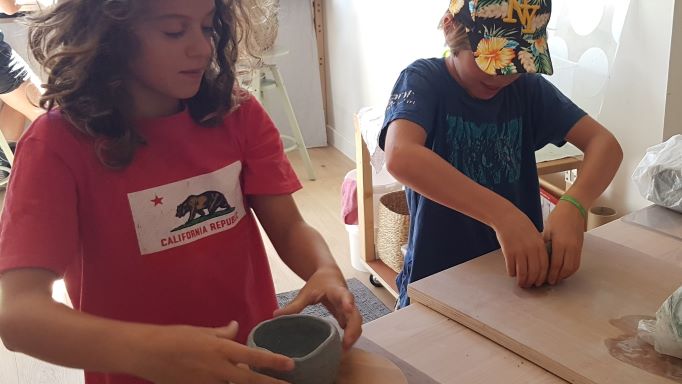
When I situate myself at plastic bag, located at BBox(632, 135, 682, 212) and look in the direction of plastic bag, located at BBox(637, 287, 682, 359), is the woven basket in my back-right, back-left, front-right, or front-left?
back-right

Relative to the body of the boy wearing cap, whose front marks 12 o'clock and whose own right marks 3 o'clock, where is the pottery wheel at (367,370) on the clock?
The pottery wheel is roughly at 2 o'clock from the boy wearing cap.

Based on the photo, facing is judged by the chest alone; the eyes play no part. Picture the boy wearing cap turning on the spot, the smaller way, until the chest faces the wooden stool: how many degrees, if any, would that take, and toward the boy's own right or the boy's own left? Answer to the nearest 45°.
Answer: approximately 180°

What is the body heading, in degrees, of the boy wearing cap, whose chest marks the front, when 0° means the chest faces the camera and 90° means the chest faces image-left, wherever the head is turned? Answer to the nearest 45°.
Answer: approximately 315°

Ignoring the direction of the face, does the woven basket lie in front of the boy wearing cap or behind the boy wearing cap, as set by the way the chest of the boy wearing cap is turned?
behind
